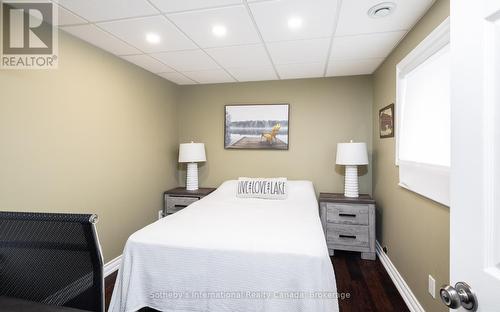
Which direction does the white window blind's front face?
to the viewer's left

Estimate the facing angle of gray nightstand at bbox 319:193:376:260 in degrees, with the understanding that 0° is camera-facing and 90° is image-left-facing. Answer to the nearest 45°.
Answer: approximately 0°

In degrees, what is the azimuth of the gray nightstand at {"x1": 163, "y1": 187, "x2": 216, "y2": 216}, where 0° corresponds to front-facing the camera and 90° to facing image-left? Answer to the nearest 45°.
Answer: approximately 0°

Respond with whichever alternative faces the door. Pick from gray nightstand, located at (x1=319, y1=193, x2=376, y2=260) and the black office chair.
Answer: the gray nightstand

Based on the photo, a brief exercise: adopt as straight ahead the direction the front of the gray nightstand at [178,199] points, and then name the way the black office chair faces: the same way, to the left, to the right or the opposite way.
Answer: the opposite way

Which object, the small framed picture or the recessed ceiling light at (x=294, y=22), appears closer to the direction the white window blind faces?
the recessed ceiling light

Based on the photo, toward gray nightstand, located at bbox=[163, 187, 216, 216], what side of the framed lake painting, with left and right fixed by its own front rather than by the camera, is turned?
right

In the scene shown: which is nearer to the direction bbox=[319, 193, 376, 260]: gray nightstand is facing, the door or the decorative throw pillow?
the door
